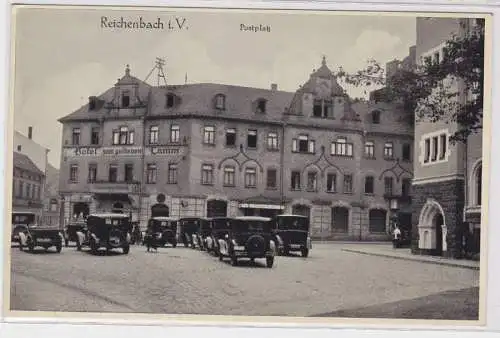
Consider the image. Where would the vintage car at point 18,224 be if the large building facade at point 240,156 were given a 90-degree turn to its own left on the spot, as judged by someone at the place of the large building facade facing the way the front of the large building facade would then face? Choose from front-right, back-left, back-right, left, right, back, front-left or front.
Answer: back

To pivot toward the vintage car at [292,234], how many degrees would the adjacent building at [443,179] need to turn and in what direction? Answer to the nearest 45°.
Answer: approximately 45° to its right

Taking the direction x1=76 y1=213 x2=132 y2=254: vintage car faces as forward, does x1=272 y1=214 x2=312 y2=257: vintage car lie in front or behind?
behind

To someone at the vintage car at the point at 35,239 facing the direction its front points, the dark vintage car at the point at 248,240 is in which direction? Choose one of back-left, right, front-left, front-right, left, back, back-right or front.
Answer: back-left

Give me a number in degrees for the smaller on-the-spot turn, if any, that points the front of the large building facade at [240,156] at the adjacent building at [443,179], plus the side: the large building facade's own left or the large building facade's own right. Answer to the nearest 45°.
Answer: approximately 90° to the large building facade's own left

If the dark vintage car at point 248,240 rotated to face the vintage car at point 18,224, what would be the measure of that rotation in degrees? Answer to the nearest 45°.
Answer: approximately 45° to its left

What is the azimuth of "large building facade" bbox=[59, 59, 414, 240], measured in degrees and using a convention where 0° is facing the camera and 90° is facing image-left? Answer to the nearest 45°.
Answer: approximately 0°

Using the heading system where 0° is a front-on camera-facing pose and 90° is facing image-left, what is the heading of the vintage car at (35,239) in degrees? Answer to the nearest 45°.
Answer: approximately 45°

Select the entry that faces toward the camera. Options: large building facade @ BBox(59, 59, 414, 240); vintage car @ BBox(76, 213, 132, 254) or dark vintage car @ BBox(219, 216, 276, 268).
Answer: the large building facade
